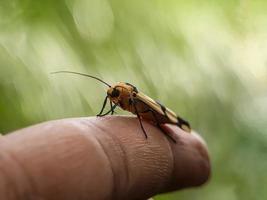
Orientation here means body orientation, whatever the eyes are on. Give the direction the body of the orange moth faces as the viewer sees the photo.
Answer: to the viewer's left
